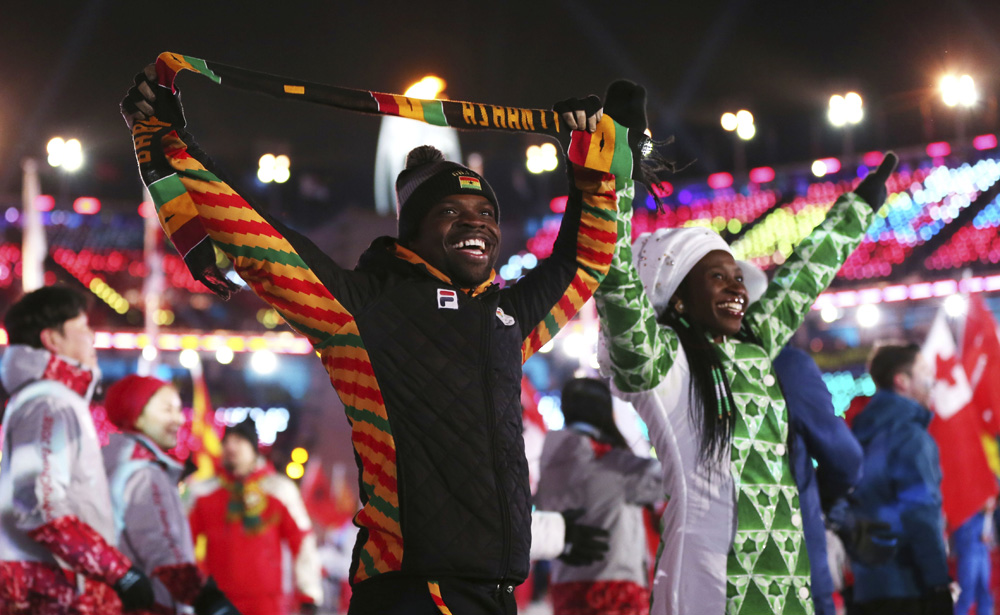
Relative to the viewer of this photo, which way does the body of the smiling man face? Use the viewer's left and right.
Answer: facing the viewer and to the right of the viewer

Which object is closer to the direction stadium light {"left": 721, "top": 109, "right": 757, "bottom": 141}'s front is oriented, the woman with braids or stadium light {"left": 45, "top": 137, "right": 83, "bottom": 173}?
the woman with braids

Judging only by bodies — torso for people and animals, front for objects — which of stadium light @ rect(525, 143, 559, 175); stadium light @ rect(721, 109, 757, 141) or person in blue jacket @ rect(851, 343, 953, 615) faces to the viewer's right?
the person in blue jacket

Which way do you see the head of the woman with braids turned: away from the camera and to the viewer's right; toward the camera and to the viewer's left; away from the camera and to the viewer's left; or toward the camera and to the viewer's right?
toward the camera and to the viewer's right

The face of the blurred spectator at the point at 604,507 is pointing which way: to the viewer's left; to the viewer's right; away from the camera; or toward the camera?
away from the camera

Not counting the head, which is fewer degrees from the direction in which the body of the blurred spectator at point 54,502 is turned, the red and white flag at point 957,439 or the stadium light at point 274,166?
the red and white flag

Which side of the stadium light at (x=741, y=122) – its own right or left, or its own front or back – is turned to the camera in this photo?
front

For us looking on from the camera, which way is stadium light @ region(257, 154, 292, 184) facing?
facing the viewer

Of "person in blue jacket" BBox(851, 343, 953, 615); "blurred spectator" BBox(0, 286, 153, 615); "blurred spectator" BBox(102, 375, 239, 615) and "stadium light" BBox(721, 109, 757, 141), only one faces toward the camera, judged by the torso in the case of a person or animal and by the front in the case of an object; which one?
the stadium light

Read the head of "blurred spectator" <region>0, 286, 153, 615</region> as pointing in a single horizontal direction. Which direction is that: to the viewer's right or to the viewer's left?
to the viewer's right

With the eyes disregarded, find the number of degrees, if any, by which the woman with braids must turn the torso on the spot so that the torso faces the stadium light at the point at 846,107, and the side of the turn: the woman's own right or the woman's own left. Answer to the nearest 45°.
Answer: approximately 135° to the woman's own left

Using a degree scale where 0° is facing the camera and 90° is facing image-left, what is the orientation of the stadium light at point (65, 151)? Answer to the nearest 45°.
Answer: approximately 0°

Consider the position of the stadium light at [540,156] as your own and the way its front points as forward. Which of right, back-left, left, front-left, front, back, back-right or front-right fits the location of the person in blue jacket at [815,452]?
front
